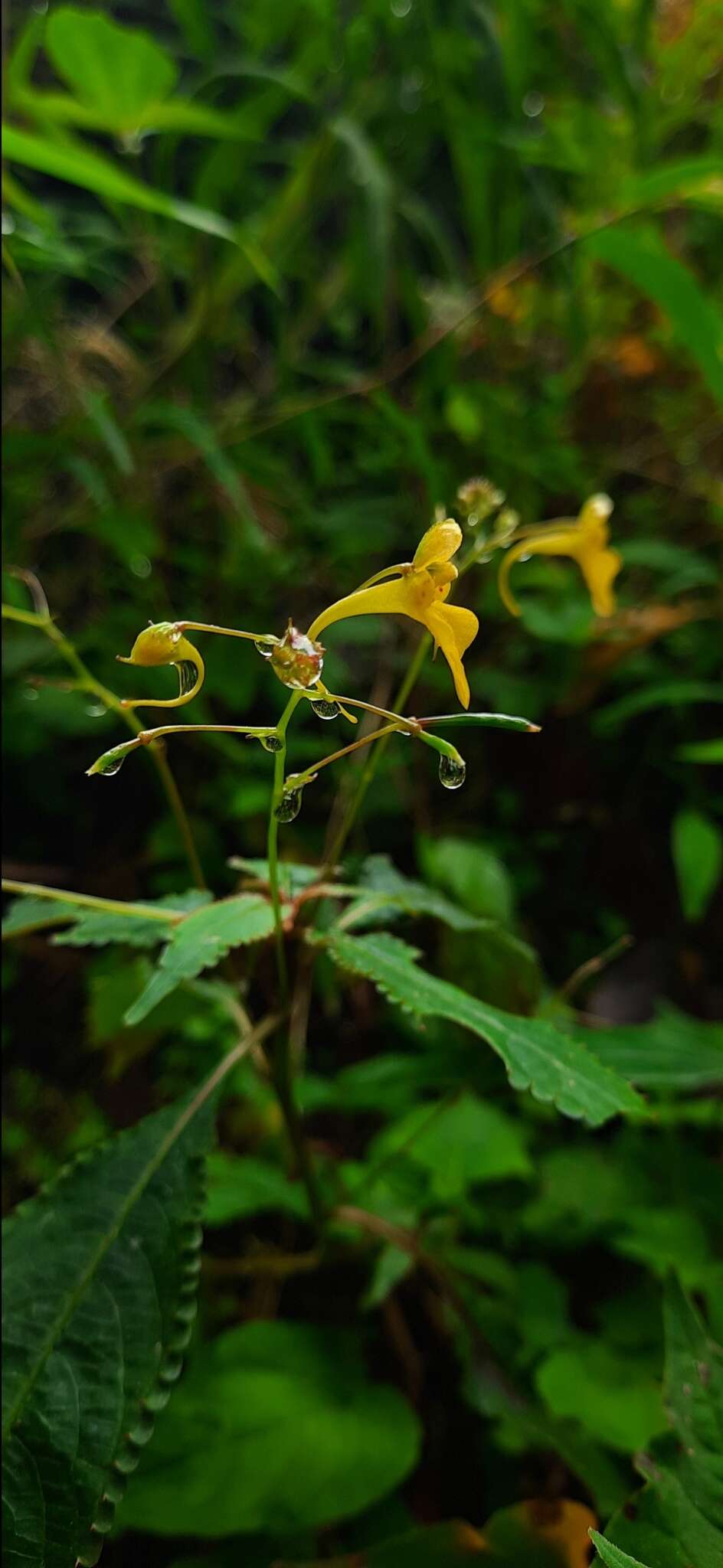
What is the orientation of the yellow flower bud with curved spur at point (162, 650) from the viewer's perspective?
to the viewer's left

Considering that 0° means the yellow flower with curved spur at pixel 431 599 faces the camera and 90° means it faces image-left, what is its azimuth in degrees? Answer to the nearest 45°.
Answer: approximately 270°

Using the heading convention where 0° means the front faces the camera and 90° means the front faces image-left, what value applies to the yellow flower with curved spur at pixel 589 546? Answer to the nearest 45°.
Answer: approximately 270°

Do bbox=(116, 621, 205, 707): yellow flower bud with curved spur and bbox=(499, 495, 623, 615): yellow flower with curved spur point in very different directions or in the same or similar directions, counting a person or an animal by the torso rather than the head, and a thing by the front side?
very different directions

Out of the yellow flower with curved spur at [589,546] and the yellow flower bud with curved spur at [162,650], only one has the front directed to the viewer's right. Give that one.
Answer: the yellow flower with curved spur at [589,546]

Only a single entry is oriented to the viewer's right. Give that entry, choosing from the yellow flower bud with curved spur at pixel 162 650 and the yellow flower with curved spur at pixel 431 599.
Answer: the yellow flower with curved spur at pixel 431 599

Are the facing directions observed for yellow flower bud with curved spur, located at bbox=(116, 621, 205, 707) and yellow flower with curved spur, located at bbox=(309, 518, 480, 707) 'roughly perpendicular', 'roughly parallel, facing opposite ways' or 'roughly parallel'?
roughly parallel, facing opposite ways

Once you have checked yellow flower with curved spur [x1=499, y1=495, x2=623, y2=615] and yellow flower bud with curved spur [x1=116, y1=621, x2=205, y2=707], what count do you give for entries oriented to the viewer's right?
1

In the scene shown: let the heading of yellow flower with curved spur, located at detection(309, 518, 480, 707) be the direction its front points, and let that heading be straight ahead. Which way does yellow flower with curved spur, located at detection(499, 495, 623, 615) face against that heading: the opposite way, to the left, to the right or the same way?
the same way
